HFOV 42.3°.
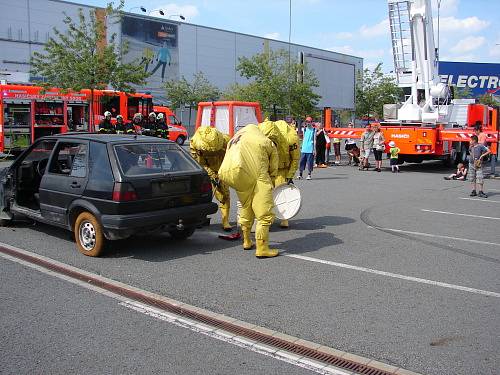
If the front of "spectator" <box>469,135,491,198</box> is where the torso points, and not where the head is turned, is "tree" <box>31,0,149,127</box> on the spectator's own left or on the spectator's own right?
on the spectator's own right

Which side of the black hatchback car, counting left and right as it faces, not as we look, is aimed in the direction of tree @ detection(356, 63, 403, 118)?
right

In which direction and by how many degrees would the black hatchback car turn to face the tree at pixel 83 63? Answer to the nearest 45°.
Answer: approximately 45° to its right

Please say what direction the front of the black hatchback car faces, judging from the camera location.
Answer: facing away from the viewer and to the left of the viewer

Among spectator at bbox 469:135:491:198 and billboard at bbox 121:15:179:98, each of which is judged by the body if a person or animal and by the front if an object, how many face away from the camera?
0

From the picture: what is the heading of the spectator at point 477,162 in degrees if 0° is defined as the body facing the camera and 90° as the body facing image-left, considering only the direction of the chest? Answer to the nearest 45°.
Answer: approximately 45°

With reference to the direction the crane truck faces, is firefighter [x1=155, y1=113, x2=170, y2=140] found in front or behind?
behind

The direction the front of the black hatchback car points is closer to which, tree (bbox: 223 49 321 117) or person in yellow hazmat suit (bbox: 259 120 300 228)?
the tree

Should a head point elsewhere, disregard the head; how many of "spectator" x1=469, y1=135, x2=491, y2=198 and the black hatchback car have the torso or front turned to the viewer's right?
0

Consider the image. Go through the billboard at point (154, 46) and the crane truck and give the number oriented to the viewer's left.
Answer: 0

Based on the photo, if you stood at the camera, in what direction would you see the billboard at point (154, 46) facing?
facing the viewer and to the right of the viewer

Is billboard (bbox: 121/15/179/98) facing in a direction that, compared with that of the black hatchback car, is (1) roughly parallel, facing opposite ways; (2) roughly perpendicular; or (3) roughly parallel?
roughly parallel, facing opposite ways

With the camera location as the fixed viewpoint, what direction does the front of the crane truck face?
facing away from the viewer and to the right of the viewer

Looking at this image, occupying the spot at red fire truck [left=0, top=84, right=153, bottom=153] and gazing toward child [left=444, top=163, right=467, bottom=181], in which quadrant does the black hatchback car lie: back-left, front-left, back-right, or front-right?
front-right

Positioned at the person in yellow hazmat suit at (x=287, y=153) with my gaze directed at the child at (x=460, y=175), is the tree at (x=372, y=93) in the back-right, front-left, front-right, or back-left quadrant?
front-left

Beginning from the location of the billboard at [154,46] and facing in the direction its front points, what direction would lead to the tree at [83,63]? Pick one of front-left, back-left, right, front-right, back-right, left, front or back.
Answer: front-right

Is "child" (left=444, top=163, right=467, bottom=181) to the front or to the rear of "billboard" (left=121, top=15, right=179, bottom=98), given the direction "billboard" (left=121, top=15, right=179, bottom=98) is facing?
to the front
